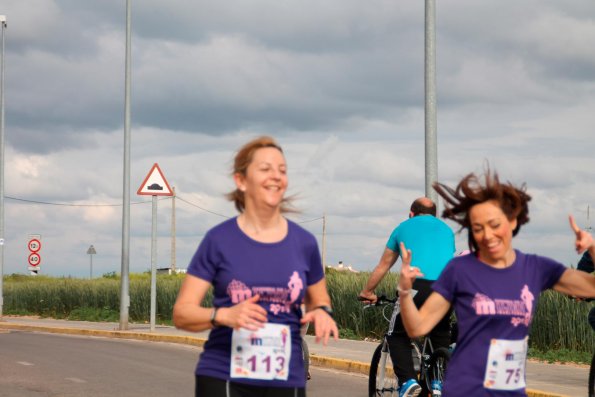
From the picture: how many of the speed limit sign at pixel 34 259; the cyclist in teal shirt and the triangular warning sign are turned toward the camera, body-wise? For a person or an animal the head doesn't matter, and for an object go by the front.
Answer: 2

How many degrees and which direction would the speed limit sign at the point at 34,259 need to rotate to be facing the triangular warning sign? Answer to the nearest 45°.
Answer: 0° — it already faces it

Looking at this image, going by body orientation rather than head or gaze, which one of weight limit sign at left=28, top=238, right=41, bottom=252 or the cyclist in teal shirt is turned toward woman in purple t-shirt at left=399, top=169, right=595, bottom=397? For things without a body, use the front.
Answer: the weight limit sign

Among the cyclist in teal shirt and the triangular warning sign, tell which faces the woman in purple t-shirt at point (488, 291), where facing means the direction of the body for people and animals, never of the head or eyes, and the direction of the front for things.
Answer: the triangular warning sign

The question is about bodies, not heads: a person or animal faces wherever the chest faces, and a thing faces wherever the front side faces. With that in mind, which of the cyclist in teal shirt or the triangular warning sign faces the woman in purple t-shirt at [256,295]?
the triangular warning sign

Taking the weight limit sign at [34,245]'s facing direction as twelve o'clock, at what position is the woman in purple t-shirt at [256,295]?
The woman in purple t-shirt is roughly at 12 o'clock from the weight limit sign.

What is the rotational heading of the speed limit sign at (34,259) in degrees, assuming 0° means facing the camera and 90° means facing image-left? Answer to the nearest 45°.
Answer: approximately 0°

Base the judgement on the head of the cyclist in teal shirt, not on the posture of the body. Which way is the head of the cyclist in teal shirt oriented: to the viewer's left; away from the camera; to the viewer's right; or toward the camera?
away from the camera

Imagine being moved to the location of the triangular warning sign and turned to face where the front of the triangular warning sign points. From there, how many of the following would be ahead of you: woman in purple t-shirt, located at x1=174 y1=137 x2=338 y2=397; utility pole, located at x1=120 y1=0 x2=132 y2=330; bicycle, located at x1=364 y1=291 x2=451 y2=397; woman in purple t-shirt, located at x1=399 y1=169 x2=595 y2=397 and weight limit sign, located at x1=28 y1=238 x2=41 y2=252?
3

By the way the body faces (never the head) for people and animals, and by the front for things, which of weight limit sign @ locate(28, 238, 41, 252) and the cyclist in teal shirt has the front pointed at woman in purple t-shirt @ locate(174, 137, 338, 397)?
the weight limit sign

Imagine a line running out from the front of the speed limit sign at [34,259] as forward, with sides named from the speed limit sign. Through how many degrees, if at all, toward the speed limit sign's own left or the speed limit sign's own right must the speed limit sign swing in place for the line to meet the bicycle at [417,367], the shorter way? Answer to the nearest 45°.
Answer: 0° — it already faces it

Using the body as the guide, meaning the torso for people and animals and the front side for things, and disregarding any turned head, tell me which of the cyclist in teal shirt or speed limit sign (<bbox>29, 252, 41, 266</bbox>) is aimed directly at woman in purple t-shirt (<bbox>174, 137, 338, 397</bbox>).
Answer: the speed limit sign
